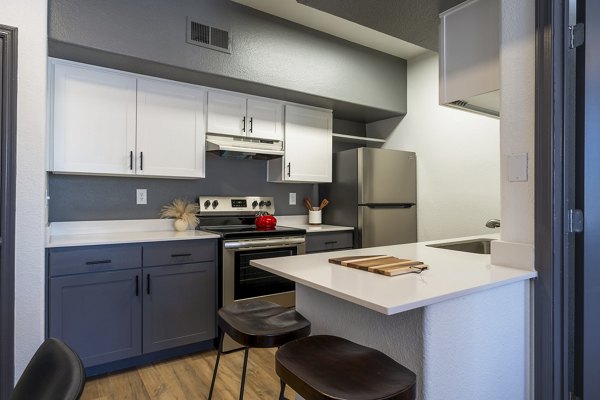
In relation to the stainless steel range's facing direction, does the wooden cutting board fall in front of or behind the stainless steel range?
in front

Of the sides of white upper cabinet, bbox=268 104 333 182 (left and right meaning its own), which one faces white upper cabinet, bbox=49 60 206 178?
right

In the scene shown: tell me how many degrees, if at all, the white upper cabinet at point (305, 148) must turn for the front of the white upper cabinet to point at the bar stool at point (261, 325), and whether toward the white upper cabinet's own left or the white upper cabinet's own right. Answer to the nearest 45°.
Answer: approximately 45° to the white upper cabinet's own right

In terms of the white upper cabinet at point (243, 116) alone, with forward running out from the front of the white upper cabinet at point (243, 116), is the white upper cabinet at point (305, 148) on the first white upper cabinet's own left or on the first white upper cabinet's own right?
on the first white upper cabinet's own left

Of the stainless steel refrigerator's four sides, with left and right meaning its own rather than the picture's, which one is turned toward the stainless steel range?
right

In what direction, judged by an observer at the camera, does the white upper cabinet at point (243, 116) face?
facing the viewer and to the right of the viewer

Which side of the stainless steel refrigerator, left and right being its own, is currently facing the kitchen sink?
front

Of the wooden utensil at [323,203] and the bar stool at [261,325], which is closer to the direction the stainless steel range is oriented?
the bar stool

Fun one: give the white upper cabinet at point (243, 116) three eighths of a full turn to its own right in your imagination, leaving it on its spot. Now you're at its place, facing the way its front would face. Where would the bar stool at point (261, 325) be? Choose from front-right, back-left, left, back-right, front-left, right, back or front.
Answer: left

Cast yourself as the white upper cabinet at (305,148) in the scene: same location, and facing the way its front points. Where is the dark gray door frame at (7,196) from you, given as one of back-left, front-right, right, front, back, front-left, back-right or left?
right
